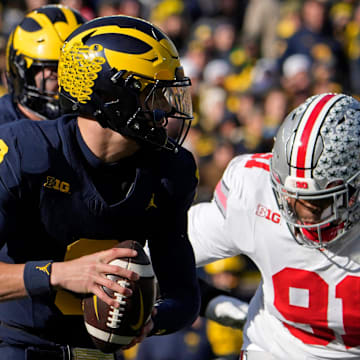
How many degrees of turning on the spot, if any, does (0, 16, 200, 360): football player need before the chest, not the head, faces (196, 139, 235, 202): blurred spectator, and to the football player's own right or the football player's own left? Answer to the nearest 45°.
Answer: approximately 135° to the football player's own left

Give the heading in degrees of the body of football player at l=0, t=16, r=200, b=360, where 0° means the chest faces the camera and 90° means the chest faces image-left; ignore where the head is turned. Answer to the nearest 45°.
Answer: approximately 315°

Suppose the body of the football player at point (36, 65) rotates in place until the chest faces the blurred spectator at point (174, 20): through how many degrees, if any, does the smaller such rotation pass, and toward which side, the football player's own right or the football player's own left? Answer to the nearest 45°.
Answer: approximately 135° to the football player's own left

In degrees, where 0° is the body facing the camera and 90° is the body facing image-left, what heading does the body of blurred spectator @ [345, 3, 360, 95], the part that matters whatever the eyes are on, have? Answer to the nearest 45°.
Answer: approximately 0°

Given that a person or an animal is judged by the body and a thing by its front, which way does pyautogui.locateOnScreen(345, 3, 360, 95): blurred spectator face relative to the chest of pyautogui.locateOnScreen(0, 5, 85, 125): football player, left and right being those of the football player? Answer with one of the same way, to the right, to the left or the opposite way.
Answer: to the right

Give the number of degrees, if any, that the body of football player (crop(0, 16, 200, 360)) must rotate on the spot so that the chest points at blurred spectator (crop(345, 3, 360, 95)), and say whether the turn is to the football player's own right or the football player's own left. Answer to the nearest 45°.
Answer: approximately 90° to the football player's own left

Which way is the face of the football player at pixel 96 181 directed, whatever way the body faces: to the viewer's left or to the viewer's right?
to the viewer's right

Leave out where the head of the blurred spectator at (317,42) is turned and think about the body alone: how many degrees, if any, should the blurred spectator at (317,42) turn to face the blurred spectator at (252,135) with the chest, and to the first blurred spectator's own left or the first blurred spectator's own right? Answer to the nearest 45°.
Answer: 0° — they already face them

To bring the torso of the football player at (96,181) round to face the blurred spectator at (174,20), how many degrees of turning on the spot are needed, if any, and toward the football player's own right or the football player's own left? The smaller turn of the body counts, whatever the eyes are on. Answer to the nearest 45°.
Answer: approximately 135° to the football player's own left

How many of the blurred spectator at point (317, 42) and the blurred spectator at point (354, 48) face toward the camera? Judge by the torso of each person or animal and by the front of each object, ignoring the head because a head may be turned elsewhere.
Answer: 2

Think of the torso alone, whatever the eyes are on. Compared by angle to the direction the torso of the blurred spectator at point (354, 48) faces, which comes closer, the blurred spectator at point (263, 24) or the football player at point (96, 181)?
the football player

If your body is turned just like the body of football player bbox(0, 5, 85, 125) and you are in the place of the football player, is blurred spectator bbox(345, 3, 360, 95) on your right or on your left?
on your left

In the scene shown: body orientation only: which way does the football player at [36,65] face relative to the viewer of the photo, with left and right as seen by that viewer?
facing the viewer and to the right of the viewer
